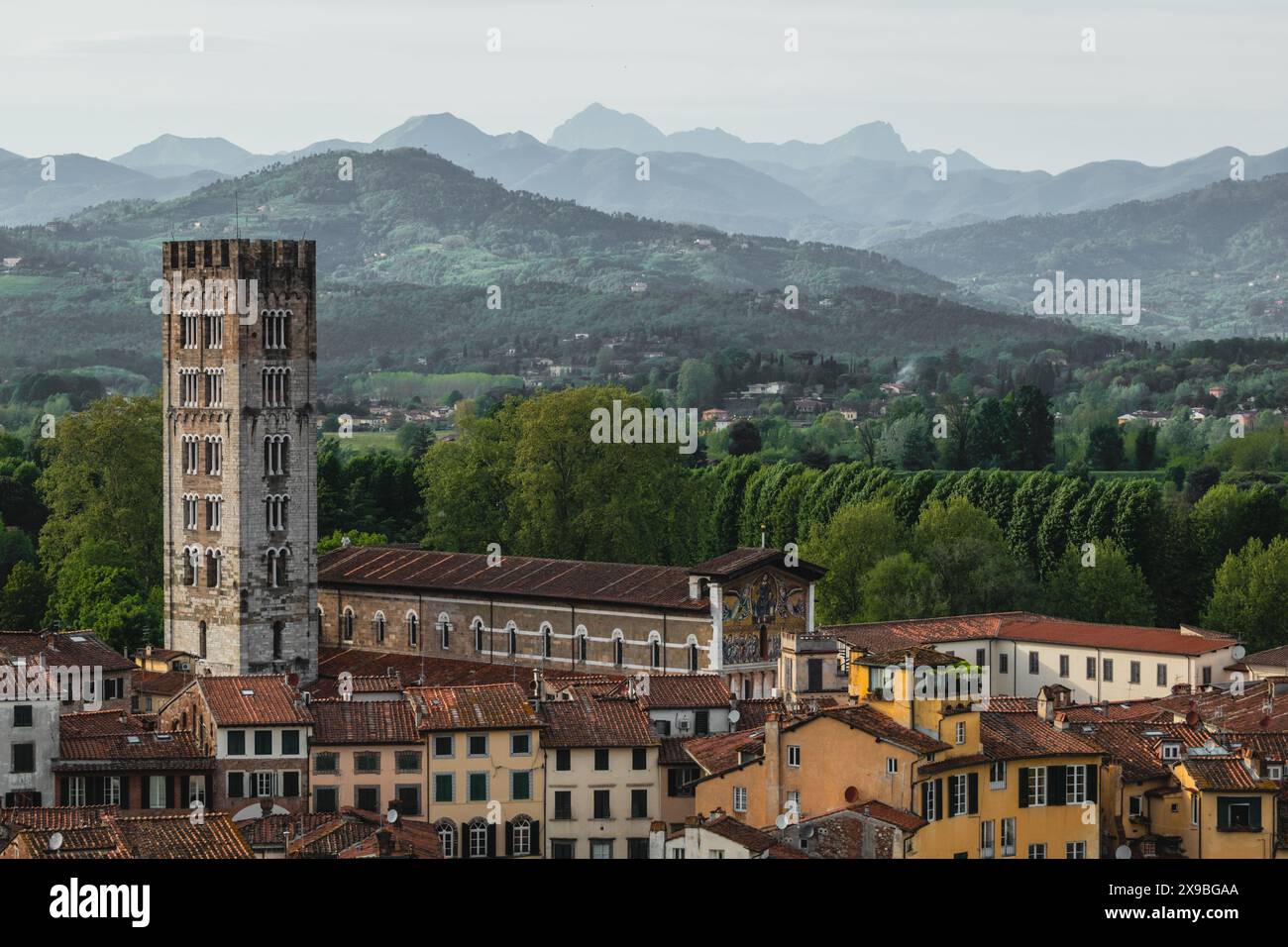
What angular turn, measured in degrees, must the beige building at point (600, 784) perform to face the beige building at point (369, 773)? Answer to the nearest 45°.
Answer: approximately 90° to its right

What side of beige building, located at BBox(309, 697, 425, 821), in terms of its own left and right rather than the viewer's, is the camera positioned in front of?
front

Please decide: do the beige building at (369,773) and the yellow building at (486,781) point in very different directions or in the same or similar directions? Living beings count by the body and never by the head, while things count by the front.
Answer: same or similar directions

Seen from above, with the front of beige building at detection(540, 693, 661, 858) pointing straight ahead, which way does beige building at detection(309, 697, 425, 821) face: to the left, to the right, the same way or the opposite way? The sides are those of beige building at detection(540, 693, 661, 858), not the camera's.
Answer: the same way

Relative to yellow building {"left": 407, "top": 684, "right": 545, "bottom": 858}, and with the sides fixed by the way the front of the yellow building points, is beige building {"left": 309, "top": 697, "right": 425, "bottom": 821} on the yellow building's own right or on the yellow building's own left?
on the yellow building's own right

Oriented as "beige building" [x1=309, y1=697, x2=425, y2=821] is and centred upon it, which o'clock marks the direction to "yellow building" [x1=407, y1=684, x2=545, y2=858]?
The yellow building is roughly at 9 o'clock from the beige building.

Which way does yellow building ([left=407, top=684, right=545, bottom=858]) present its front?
toward the camera

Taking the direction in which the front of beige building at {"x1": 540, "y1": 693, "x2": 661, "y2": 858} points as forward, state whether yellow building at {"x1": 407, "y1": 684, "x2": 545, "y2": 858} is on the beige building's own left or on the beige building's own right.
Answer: on the beige building's own right

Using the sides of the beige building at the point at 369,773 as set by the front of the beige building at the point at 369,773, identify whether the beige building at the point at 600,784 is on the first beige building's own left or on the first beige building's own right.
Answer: on the first beige building's own left

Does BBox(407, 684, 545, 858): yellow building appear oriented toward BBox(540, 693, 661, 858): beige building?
no

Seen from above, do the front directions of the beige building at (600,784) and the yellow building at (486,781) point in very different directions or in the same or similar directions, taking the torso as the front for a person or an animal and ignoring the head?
same or similar directions
